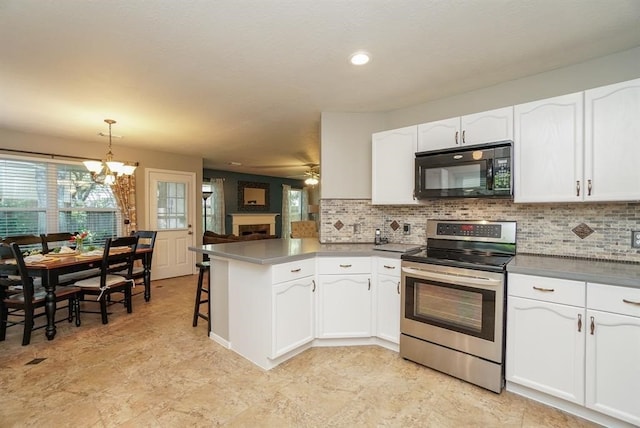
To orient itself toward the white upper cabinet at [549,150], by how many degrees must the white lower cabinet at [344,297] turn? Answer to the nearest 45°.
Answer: approximately 90° to its left

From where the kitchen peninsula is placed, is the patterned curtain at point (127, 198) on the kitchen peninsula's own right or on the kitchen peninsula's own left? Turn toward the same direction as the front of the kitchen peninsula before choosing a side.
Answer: on the kitchen peninsula's own right

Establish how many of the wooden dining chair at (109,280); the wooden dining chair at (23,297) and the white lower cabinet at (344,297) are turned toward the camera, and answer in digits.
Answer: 1

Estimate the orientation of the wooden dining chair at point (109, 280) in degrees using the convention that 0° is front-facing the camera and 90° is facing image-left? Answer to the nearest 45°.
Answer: approximately 135°

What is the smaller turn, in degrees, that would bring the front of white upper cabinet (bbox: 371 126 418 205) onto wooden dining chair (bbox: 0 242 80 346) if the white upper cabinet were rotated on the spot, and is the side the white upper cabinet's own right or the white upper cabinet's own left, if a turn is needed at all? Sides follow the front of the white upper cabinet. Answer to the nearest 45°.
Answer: approximately 45° to the white upper cabinet's own right

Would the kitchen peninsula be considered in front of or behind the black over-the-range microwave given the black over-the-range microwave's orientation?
in front

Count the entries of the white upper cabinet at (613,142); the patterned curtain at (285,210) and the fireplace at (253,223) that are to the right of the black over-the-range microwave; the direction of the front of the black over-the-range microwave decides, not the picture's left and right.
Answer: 2

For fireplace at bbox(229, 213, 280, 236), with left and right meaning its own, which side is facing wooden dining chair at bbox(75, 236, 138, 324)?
front

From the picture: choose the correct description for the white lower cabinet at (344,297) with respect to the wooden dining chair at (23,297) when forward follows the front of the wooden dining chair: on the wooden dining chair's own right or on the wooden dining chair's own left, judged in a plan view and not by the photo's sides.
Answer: on the wooden dining chair's own right
